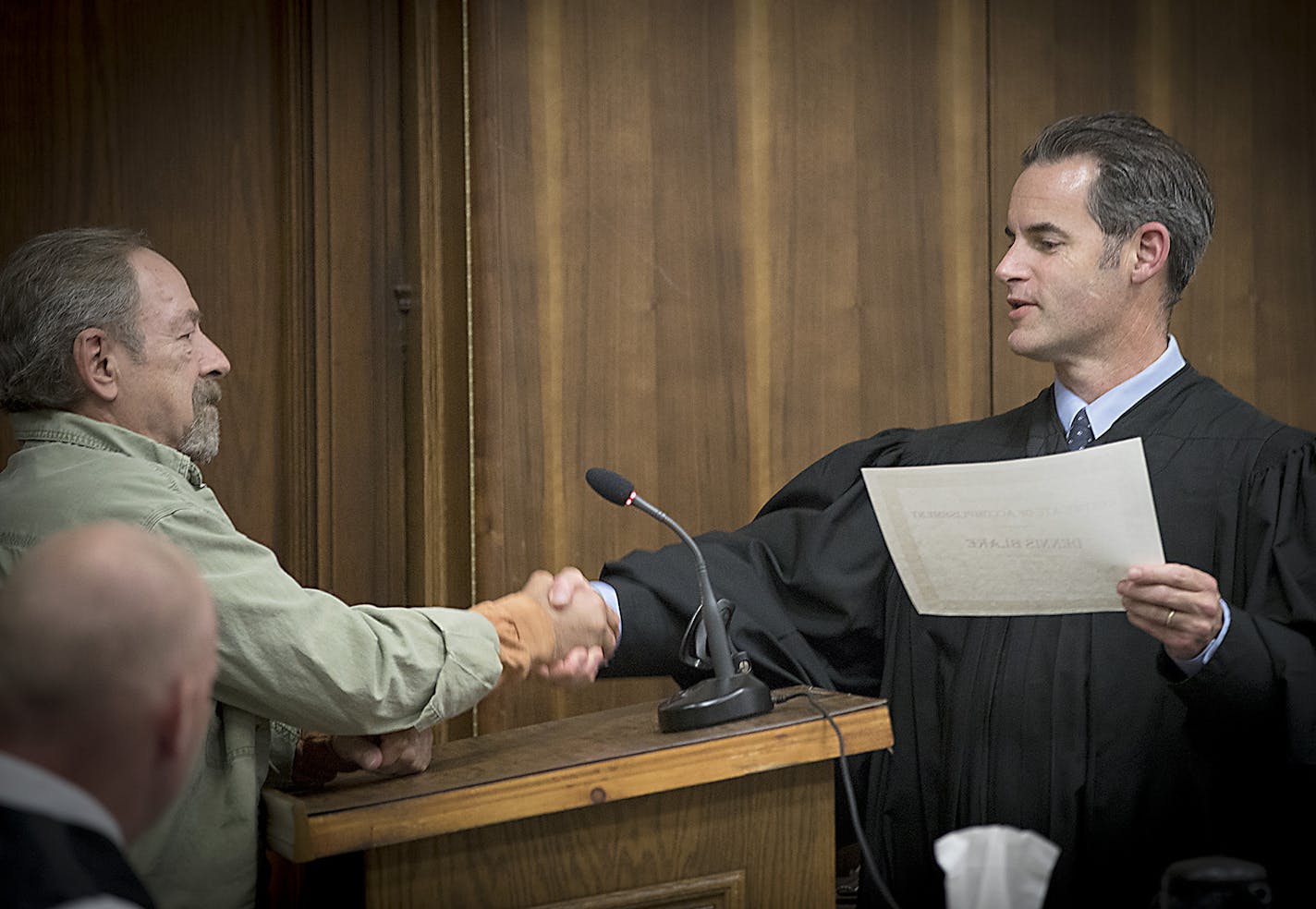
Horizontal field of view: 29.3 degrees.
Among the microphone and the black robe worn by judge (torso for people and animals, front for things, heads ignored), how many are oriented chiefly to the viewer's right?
0

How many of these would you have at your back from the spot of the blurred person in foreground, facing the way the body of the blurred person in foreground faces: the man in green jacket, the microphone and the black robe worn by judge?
0

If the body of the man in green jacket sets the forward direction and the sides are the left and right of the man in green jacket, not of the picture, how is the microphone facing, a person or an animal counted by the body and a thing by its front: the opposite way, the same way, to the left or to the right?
the opposite way

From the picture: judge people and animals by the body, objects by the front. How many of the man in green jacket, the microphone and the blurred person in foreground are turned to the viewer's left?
1

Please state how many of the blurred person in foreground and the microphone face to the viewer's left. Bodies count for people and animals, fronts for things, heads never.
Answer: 1

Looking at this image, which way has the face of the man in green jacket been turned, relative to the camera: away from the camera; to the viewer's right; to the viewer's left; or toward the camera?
to the viewer's right

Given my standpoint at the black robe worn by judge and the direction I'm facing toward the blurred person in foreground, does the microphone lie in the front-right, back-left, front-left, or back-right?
front-right

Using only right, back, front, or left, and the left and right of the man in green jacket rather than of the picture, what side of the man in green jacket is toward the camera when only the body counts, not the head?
right

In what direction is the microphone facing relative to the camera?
to the viewer's left

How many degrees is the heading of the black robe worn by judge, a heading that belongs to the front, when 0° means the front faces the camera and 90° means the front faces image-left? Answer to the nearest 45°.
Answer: approximately 45°

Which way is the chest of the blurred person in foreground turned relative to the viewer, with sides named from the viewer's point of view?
facing away from the viewer and to the right of the viewer
